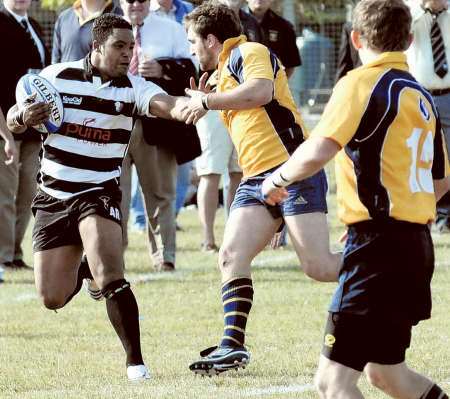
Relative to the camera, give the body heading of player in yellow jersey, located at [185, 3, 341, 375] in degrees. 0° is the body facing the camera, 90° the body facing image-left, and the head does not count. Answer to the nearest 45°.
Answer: approximately 90°

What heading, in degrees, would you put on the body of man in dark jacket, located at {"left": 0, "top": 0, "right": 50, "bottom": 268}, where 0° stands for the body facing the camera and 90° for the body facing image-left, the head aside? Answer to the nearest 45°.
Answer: approximately 315°

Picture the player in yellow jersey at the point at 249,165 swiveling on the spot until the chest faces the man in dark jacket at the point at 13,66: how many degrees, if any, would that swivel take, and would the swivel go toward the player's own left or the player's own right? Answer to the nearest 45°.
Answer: approximately 45° to the player's own right

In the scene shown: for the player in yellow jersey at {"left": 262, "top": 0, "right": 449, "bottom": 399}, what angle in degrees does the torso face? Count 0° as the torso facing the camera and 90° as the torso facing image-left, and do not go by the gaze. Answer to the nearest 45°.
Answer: approximately 135°

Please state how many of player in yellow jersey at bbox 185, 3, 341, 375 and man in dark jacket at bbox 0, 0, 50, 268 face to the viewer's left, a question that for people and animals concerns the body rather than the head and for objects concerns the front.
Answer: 1

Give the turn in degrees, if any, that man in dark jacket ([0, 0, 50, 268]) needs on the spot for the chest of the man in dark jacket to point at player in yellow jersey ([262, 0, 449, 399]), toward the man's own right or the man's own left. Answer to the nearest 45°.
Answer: approximately 45° to the man's own right

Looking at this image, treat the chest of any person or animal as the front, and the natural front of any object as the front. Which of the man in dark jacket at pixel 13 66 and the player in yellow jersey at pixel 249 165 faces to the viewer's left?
the player in yellow jersey
